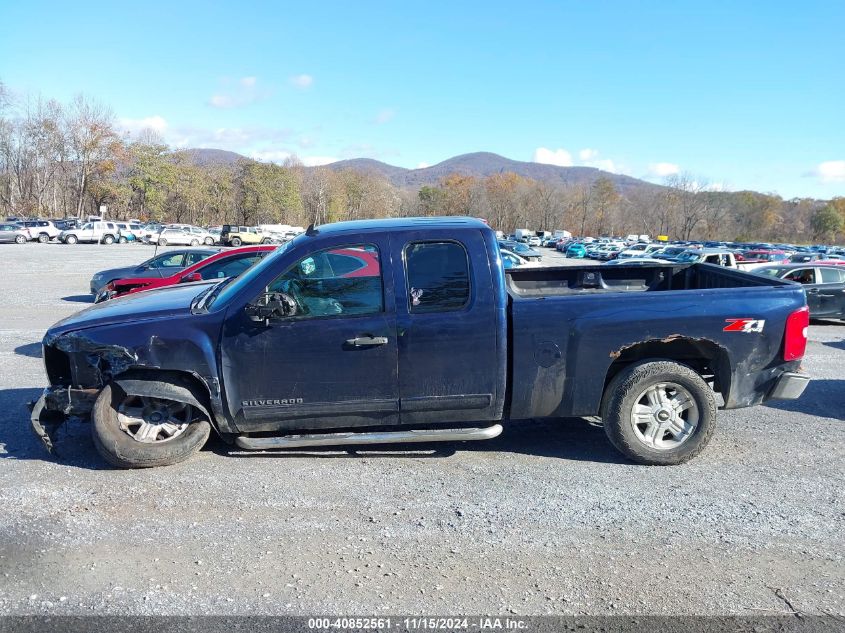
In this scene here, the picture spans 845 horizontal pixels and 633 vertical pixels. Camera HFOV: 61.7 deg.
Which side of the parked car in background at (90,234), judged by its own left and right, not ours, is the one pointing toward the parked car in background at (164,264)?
left

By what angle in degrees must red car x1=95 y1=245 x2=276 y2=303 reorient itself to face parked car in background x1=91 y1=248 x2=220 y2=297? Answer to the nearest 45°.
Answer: approximately 90° to its right

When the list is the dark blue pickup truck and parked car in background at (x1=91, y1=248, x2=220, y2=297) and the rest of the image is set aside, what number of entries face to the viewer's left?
2

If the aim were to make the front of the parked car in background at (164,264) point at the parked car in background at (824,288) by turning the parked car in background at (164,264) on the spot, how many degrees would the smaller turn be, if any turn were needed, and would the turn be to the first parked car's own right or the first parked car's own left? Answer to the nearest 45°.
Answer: approximately 135° to the first parked car's own left

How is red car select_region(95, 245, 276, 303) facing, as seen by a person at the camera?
facing to the left of the viewer

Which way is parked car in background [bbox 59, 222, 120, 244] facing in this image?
to the viewer's left

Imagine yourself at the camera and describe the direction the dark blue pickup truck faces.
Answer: facing to the left of the viewer

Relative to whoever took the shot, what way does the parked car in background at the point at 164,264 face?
facing to the left of the viewer
